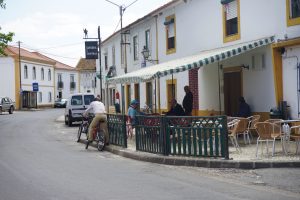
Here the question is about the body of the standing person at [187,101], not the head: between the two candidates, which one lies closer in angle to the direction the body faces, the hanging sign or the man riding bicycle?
the man riding bicycle

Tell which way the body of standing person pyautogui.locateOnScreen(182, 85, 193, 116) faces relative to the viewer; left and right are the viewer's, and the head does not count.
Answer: facing to the left of the viewer

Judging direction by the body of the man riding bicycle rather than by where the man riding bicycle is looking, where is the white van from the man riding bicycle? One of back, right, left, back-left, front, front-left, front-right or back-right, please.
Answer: front-right

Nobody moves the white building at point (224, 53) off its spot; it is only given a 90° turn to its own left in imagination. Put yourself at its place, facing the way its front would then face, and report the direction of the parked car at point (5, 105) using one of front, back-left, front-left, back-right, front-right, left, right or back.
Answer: back

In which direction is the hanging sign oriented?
toward the camera

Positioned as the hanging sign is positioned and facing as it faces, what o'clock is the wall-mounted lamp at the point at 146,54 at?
The wall-mounted lamp is roughly at 11 o'clock from the hanging sign.

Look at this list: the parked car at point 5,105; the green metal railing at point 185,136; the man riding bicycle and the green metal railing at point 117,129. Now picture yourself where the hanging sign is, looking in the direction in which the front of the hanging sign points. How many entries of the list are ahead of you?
3
